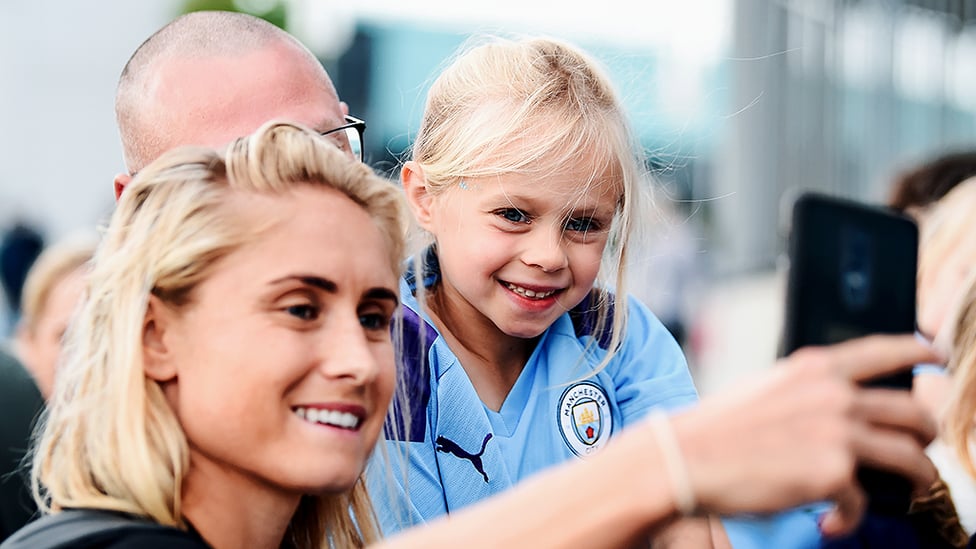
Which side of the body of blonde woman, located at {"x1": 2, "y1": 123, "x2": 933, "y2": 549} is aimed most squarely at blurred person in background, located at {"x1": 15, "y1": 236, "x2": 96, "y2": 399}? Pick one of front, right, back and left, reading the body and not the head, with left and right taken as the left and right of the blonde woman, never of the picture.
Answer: back

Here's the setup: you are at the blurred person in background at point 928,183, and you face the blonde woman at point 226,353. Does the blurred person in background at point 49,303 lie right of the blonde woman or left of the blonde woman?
right

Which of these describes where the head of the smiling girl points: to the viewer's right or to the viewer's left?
to the viewer's right

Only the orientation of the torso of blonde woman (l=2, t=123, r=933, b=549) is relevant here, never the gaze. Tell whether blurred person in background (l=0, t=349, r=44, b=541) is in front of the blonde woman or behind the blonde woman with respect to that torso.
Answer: behind

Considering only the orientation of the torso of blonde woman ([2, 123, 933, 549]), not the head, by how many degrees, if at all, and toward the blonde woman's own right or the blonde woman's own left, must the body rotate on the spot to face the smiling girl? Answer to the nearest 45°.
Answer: approximately 90° to the blonde woman's own left

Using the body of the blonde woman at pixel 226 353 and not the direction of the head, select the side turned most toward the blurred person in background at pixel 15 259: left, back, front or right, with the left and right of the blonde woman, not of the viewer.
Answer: back

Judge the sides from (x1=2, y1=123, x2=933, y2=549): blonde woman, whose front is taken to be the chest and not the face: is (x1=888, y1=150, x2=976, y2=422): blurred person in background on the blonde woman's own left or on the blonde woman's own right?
on the blonde woman's own left

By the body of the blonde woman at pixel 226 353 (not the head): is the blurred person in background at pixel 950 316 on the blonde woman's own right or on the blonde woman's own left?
on the blonde woman's own left

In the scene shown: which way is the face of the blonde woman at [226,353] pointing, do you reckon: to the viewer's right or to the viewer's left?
to the viewer's right

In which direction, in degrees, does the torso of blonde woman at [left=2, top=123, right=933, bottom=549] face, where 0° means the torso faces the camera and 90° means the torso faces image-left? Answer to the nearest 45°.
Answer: approximately 315°
